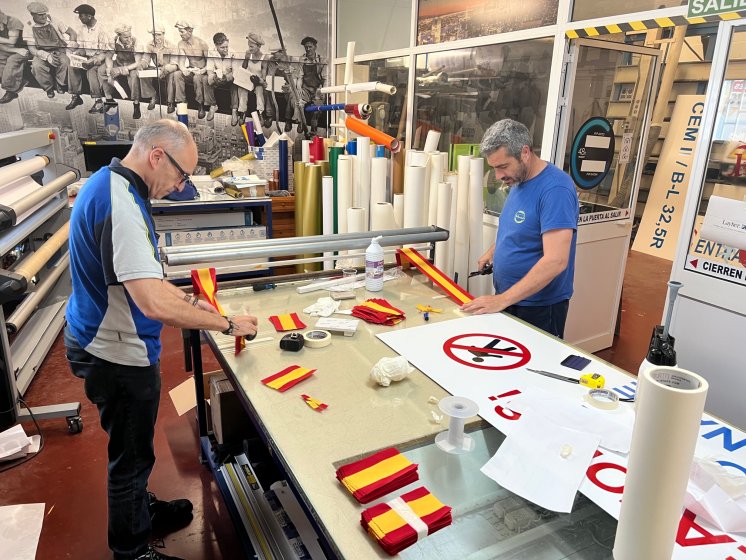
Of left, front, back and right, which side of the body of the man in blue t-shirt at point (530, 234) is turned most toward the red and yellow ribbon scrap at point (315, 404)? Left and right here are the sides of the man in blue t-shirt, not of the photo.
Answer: front

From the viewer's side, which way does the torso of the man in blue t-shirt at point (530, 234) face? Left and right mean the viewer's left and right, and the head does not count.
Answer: facing the viewer and to the left of the viewer

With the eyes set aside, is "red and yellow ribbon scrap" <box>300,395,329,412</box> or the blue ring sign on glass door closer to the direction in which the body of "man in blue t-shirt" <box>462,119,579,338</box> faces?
the red and yellow ribbon scrap

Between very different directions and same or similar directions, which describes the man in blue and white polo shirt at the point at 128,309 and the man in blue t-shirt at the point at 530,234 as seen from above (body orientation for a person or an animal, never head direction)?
very different directions

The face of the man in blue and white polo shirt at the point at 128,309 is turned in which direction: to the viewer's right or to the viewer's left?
to the viewer's right

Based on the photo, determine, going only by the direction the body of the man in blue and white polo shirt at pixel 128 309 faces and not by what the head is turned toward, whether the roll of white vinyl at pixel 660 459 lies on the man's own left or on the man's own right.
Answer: on the man's own right

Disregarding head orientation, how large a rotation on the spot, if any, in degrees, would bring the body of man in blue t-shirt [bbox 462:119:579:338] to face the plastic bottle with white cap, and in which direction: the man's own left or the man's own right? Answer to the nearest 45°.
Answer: approximately 45° to the man's own right

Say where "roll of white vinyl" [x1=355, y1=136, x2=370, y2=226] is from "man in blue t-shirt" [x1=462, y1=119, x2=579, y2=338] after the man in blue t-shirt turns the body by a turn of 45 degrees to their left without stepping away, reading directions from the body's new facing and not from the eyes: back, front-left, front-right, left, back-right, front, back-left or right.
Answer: back-right

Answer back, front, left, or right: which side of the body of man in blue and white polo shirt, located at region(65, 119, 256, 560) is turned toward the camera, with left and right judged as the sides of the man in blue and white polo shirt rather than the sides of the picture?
right

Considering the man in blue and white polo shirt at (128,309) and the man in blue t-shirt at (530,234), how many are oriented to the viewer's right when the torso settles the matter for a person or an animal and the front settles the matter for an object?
1

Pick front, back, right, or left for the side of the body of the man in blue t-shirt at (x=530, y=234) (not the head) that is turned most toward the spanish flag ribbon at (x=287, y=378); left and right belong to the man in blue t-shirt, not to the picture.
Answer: front

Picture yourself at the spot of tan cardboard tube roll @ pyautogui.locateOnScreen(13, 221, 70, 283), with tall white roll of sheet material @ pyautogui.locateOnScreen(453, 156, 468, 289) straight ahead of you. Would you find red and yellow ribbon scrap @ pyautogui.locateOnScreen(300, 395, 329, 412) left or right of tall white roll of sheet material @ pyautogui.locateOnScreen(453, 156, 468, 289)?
right

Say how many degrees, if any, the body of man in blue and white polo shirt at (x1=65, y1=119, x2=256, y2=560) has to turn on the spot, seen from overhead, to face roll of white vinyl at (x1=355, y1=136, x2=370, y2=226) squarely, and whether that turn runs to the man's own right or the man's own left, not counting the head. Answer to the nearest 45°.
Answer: approximately 45° to the man's own left

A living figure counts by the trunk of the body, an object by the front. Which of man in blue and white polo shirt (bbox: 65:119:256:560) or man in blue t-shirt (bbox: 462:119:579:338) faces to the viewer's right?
man in blue and white polo shirt (bbox: 65:119:256:560)
